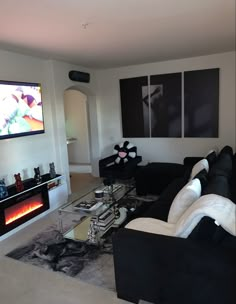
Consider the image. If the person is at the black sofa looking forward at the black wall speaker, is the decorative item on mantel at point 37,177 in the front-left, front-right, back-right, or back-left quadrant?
front-left

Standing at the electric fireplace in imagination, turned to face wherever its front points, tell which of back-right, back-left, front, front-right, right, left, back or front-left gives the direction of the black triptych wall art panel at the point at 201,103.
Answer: front-left

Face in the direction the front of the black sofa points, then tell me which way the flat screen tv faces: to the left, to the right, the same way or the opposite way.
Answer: the opposite way

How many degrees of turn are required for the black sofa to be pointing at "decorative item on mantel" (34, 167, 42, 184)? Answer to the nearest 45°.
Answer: approximately 45° to its right

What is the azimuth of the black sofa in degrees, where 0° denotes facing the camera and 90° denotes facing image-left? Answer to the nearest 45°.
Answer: approximately 90°

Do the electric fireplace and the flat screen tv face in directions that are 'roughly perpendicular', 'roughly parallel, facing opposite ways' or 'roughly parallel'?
roughly parallel

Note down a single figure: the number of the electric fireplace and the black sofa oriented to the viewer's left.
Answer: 1

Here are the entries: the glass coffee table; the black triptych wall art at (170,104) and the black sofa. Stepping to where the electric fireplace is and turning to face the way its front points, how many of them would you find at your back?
0

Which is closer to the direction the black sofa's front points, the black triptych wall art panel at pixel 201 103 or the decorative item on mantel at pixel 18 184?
the decorative item on mantel

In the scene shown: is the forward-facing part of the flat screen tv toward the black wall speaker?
no

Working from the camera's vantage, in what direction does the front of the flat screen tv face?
facing the viewer and to the right of the viewer

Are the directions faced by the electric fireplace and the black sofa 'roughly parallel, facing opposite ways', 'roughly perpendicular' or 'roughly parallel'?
roughly parallel, facing opposite ways
